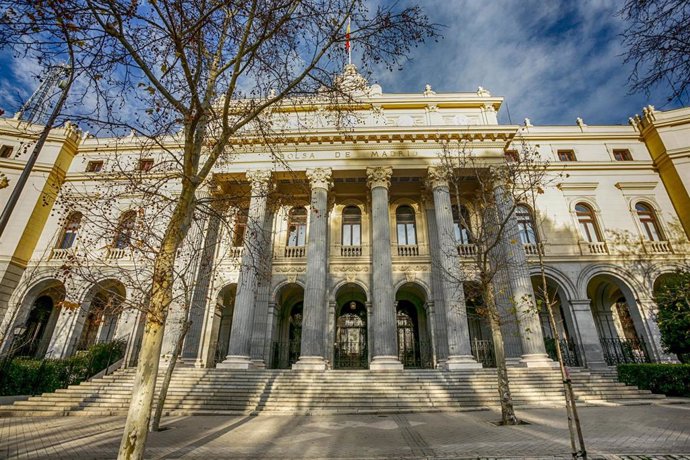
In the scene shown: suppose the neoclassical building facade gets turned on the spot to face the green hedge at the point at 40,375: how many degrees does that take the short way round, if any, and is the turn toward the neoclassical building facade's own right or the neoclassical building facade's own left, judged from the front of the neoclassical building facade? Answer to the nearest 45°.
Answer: approximately 90° to the neoclassical building facade's own right

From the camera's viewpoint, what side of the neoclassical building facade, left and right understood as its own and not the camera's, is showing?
front

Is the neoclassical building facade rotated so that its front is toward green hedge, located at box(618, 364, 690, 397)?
no
